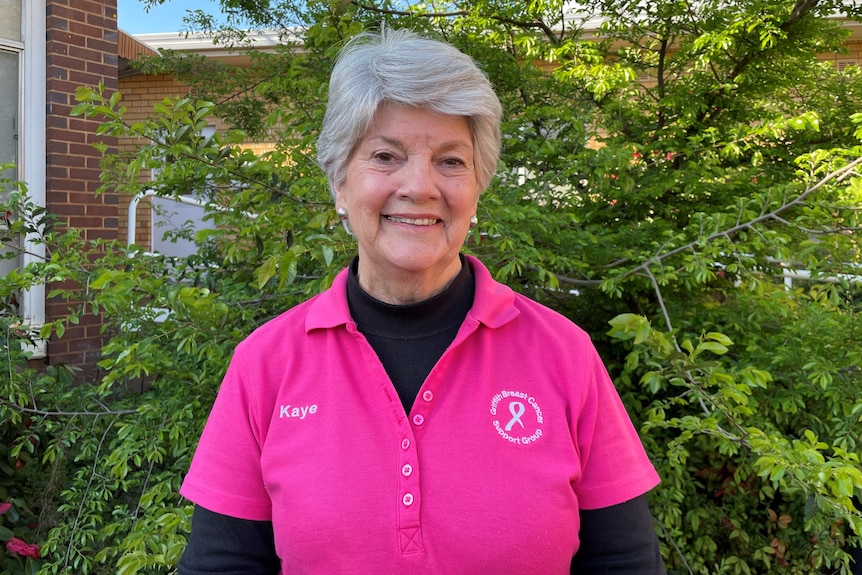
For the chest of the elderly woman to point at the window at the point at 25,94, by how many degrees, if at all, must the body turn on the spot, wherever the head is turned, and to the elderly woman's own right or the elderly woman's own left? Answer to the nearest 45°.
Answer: approximately 135° to the elderly woman's own right

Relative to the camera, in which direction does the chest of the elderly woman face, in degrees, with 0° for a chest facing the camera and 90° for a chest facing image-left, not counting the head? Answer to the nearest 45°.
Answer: approximately 0°
